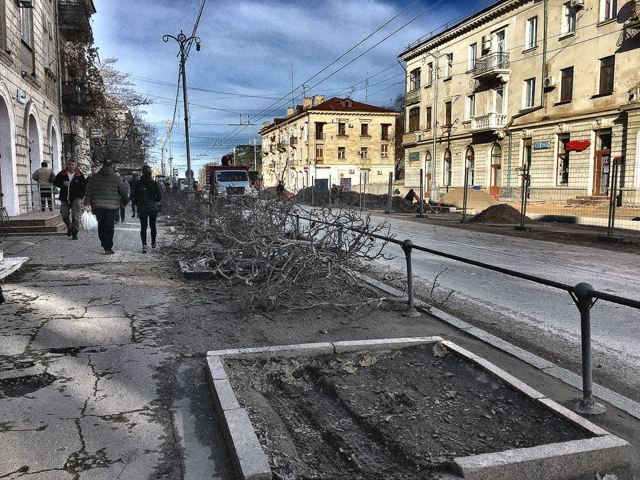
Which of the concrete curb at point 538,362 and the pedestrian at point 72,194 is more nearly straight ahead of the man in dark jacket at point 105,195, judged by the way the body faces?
the pedestrian

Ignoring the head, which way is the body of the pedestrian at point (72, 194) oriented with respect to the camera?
toward the camera

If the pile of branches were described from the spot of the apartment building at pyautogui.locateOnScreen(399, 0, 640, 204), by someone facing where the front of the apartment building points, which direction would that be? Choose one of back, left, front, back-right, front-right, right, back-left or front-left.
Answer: front-left

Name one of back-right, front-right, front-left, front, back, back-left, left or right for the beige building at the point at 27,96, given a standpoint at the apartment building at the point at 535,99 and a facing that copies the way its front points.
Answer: front

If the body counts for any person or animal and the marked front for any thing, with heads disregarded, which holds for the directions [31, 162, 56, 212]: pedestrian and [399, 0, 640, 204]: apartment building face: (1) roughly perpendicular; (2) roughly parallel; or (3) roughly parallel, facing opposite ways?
roughly perpendicular

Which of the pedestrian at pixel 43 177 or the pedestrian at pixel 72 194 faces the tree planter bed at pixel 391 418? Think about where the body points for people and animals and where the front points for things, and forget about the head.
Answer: the pedestrian at pixel 72 194

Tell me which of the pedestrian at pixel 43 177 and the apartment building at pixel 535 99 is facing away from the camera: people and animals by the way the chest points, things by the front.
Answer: the pedestrian

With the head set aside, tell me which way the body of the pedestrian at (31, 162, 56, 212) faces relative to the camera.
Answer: away from the camera

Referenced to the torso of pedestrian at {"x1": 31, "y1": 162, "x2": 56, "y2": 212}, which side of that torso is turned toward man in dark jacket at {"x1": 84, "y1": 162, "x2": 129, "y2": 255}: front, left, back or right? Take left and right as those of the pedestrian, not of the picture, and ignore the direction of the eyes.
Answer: back

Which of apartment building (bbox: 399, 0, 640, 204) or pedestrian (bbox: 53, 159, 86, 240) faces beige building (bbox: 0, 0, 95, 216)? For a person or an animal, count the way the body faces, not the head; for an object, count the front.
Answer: the apartment building

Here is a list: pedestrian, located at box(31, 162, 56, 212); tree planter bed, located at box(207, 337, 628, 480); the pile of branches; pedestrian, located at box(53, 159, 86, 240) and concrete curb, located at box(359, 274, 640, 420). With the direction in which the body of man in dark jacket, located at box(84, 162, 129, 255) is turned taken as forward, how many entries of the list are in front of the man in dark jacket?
2
